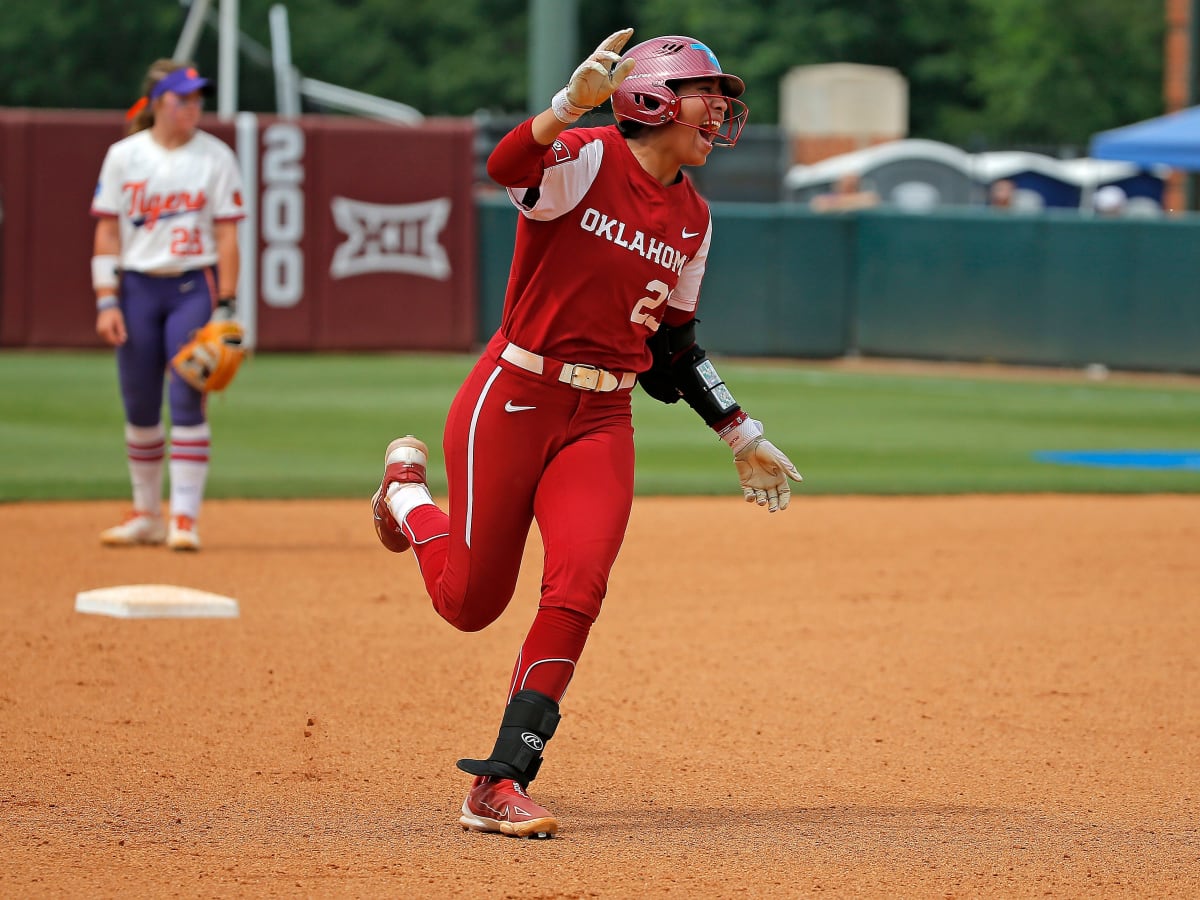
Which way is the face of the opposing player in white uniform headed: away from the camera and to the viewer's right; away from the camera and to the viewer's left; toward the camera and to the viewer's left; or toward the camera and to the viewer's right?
toward the camera and to the viewer's right

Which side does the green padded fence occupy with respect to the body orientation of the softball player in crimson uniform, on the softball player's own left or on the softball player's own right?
on the softball player's own left

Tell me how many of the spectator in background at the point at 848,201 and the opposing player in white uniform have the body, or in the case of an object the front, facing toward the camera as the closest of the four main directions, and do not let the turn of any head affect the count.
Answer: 2

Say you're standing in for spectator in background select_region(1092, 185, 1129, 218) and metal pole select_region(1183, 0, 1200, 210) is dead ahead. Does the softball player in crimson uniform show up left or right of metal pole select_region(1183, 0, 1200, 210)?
right

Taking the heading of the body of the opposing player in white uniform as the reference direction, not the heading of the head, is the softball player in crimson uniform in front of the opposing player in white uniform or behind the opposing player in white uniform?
in front

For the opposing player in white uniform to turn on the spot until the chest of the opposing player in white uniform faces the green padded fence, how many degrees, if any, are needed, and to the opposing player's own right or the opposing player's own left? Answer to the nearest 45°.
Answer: approximately 135° to the opposing player's own left

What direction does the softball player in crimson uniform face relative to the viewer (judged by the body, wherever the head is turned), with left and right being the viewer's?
facing the viewer and to the right of the viewer

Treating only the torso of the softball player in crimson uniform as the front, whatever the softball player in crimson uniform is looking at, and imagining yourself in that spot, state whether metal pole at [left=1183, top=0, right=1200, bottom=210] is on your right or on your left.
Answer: on your left

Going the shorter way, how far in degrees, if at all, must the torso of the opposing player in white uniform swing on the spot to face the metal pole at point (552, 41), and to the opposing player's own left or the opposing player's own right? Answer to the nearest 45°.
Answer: approximately 180°

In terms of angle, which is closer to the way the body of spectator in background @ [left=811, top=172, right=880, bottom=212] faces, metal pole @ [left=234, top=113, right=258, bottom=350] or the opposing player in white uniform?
the opposing player in white uniform

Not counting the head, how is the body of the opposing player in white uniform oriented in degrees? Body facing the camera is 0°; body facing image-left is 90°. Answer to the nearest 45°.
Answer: approximately 0°
